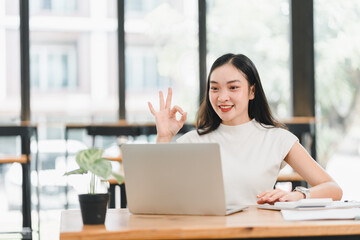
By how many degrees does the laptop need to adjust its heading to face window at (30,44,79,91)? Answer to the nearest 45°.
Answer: approximately 45° to its left

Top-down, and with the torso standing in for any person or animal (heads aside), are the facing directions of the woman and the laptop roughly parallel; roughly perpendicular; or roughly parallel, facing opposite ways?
roughly parallel, facing opposite ways

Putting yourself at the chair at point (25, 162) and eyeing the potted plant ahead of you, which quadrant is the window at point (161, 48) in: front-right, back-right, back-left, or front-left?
back-left

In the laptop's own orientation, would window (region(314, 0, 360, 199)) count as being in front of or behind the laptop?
in front

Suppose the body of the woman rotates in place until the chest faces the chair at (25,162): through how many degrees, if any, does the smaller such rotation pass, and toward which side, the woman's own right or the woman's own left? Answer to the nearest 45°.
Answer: approximately 90° to the woman's own right

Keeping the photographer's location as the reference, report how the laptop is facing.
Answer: facing away from the viewer and to the right of the viewer

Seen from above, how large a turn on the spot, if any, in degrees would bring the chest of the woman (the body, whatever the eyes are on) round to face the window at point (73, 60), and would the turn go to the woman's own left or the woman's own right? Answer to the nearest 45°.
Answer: approximately 90° to the woman's own right

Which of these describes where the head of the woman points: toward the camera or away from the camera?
toward the camera

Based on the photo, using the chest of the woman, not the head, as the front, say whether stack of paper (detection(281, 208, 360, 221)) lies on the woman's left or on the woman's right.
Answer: on the woman's left

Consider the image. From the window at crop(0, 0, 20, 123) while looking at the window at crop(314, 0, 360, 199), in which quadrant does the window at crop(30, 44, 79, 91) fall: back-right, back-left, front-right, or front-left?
front-left
